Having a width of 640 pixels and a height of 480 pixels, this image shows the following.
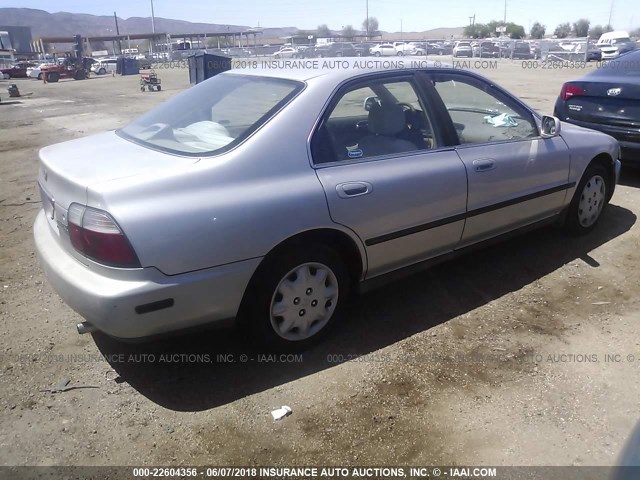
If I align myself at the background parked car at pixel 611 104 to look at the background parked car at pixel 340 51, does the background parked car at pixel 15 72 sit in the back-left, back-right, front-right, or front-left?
front-left

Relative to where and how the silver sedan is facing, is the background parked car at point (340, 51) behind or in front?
in front

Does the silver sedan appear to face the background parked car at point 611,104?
yes

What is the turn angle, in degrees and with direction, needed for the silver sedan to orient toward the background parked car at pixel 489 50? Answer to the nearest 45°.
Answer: approximately 45° to its left

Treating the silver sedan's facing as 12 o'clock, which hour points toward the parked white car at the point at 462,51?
The parked white car is roughly at 11 o'clock from the silver sedan.

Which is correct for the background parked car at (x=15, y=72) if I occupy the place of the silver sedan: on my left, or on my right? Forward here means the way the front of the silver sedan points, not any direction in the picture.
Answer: on my left

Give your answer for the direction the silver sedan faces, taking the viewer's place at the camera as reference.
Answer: facing away from the viewer and to the right of the viewer

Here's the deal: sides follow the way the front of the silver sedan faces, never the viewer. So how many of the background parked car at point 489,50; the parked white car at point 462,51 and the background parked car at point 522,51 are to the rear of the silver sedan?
0

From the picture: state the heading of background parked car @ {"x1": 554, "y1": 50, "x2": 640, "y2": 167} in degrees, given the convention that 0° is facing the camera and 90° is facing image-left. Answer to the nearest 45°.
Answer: approximately 225°

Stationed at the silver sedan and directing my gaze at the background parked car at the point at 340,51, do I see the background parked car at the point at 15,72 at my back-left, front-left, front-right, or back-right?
front-left

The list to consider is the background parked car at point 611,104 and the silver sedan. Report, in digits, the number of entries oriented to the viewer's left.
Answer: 0

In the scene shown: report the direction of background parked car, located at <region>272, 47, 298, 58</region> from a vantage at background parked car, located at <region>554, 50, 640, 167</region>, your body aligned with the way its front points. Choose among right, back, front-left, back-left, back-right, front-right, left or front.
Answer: left

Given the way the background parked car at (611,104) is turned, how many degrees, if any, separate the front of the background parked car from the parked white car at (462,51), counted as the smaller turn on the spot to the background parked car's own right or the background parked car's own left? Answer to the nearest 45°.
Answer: approximately 45° to the background parked car's own left
